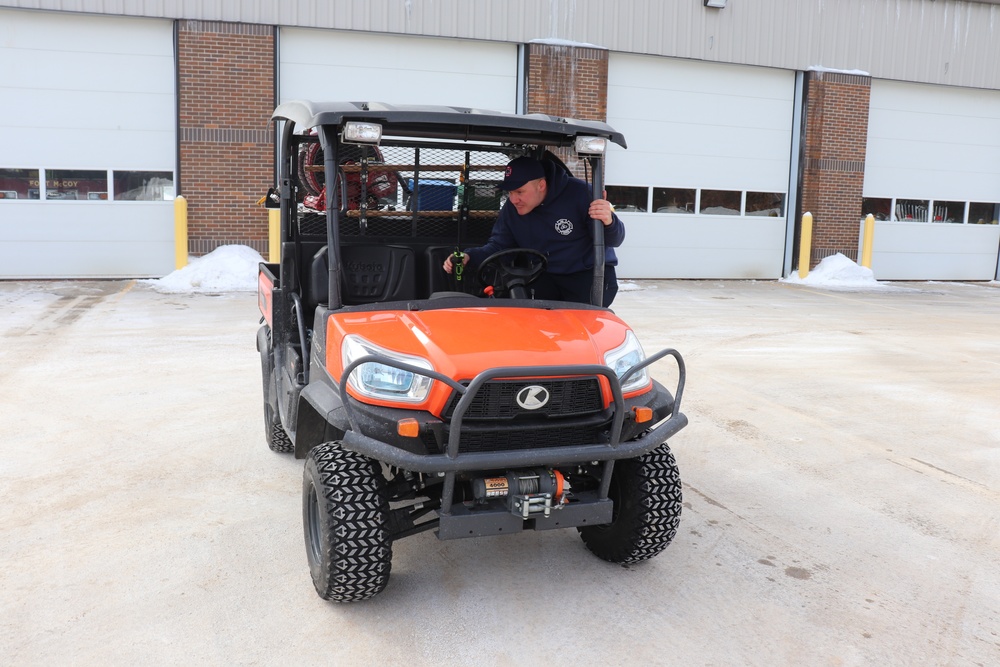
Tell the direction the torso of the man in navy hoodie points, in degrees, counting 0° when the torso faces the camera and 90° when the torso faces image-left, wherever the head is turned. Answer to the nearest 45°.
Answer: approximately 45°

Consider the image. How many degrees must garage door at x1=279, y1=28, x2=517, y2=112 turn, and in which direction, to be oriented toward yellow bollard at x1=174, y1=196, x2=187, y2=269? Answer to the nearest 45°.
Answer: approximately 90° to its right

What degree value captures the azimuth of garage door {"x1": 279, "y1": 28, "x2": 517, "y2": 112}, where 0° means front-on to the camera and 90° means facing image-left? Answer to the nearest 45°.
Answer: approximately 0°

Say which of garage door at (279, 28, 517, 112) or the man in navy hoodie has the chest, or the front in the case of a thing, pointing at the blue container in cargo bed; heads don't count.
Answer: the garage door

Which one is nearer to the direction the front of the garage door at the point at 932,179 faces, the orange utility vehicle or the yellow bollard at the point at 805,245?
the orange utility vehicle

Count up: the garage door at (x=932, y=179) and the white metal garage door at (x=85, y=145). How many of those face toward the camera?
2

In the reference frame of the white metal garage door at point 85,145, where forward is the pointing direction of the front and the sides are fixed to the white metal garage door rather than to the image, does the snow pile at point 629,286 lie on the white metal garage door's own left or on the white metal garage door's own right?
on the white metal garage door's own left
